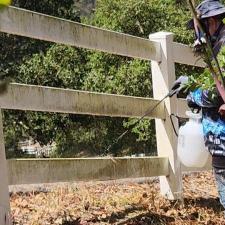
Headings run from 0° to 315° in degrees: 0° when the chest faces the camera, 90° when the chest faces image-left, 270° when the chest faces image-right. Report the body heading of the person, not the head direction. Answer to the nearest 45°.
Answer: approximately 45°
